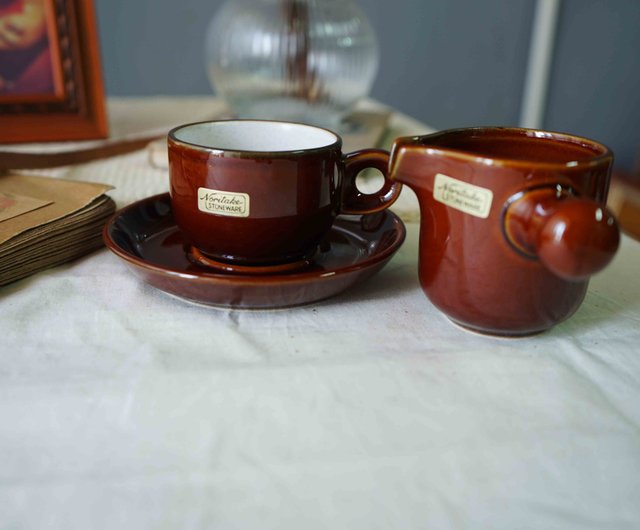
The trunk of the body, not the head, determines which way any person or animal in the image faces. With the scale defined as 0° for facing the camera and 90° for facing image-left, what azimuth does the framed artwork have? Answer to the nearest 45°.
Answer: approximately 0°

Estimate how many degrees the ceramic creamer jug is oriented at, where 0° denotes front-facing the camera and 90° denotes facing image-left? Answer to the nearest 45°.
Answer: approximately 90°

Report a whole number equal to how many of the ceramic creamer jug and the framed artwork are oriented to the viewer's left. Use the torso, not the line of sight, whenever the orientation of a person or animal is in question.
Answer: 1
